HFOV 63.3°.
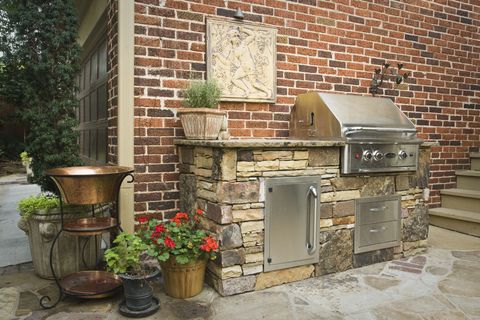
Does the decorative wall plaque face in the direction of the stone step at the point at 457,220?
no

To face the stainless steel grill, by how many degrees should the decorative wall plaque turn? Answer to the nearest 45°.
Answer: approximately 45° to its left

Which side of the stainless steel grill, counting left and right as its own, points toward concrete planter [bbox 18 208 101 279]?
right

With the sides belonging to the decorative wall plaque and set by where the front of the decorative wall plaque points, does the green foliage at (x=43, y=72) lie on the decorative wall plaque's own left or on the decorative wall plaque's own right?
on the decorative wall plaque's own right

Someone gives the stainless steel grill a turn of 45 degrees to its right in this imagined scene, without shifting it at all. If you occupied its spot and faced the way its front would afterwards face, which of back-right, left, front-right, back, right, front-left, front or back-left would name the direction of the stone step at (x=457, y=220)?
back-left

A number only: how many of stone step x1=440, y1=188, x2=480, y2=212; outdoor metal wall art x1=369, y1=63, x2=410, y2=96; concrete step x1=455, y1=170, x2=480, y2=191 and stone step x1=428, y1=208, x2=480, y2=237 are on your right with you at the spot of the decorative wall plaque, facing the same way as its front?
0

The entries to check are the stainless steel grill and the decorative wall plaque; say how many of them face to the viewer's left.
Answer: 0

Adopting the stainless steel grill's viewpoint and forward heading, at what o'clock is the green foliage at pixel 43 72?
The green foliage is roughly at 4 o'clock from the stainless steel grill.

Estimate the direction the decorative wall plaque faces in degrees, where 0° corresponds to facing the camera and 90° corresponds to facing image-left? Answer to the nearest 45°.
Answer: approximately 315°

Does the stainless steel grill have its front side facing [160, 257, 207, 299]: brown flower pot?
no

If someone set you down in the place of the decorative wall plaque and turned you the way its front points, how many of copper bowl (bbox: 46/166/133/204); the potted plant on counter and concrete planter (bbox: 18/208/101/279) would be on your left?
0

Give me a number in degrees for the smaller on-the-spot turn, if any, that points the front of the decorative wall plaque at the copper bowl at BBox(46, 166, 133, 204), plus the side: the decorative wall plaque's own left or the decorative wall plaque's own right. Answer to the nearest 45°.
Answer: approximately 90° to the decorative wall plaque's own right

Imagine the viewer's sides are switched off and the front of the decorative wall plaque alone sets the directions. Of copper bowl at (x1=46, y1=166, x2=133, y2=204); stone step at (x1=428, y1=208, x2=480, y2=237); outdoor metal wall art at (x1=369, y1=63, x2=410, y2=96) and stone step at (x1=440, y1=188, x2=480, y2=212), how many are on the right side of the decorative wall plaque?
1

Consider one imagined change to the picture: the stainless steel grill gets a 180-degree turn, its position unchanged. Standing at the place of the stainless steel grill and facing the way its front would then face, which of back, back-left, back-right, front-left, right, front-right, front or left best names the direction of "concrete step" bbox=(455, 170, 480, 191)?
right

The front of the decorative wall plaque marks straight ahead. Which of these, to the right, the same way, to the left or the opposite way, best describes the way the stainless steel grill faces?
the same way
